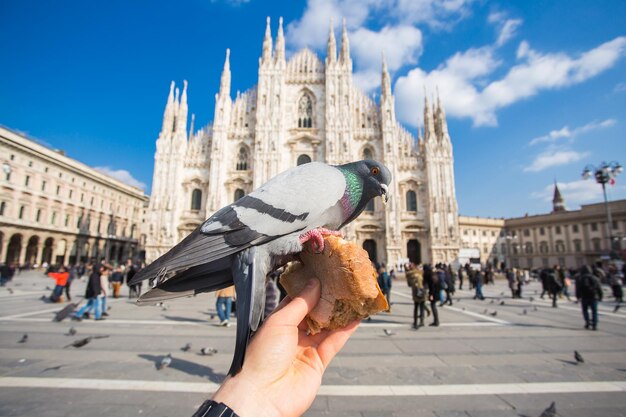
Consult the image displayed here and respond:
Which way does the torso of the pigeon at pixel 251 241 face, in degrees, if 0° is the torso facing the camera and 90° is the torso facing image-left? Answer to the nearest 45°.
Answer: approximately 270°

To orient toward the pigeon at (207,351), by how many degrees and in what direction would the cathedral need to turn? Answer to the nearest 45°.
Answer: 0° — it already faces it

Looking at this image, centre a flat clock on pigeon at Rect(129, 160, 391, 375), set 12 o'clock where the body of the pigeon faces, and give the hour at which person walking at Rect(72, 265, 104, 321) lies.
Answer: The person walking is roughly at 8 o'clock from the pigeon.

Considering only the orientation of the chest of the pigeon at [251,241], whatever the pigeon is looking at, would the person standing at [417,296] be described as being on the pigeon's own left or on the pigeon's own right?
on the pigeon's own left
